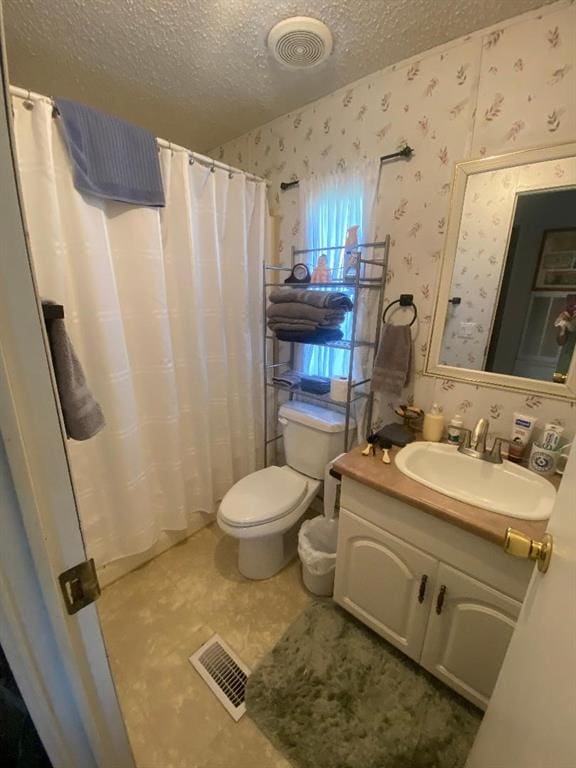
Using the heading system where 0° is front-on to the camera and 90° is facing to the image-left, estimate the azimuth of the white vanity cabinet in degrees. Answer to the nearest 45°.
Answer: approximately 45°

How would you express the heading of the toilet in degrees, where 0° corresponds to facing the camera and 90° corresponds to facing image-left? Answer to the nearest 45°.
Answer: approximately 45°

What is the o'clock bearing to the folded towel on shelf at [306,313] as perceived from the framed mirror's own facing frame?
The folded towel on shelf is roughly at 1 o'clock from the framed mirror.

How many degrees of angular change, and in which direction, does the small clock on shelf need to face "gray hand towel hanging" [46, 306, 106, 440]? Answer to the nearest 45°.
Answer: approximately 45° to its right

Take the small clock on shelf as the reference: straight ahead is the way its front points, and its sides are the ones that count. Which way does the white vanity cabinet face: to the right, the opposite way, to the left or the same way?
to the right

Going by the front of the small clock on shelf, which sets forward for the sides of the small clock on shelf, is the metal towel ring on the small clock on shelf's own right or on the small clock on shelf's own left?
on the small clock on shelf's own left
